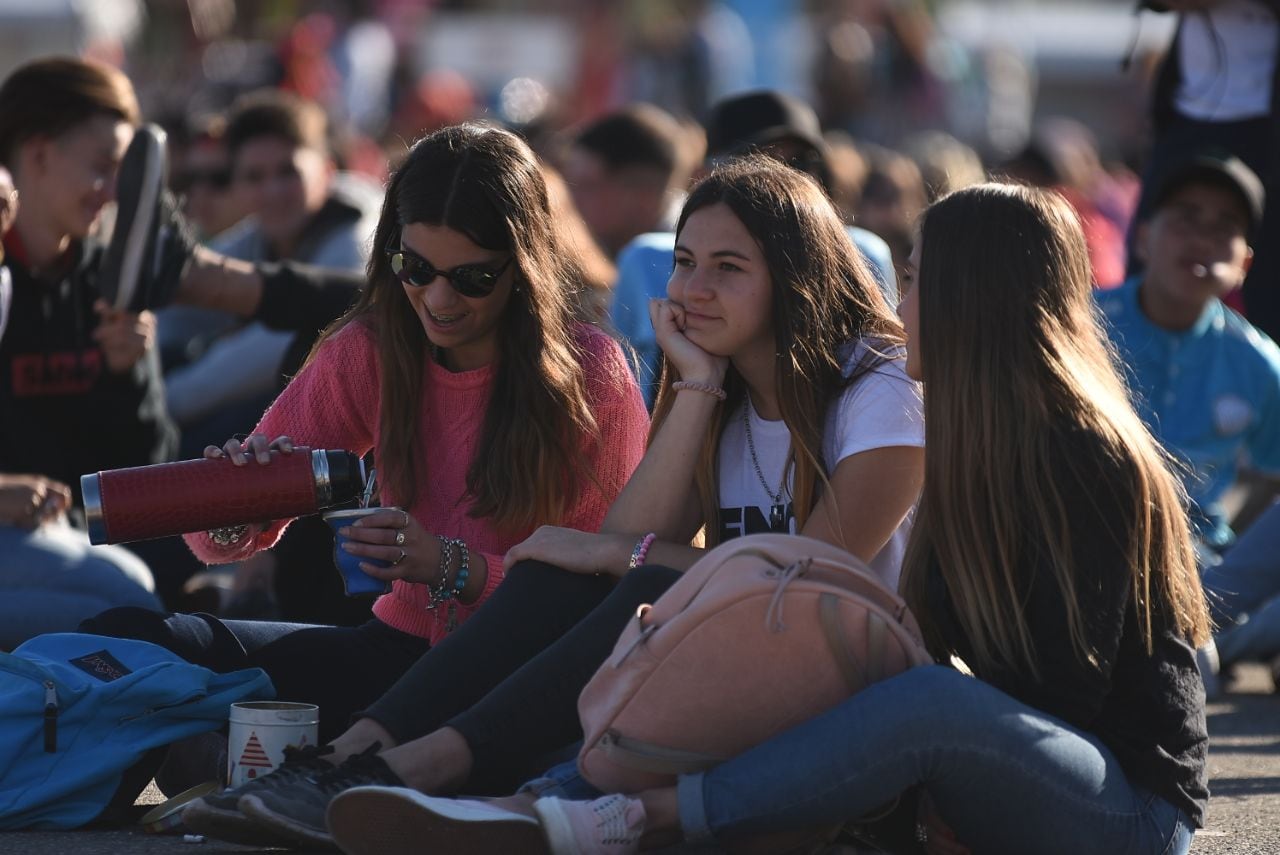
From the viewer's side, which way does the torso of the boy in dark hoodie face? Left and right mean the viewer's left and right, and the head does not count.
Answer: facing the viewer and to the right of the viewer

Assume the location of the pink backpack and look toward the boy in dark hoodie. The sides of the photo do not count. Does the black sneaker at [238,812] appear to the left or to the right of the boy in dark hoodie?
left

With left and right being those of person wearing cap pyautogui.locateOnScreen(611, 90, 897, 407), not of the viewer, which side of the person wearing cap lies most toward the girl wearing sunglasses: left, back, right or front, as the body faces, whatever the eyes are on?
front

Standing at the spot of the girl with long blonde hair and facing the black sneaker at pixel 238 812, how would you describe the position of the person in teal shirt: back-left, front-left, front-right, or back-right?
back-right

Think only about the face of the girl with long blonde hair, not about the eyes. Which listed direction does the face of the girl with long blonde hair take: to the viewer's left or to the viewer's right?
to the viewer's left

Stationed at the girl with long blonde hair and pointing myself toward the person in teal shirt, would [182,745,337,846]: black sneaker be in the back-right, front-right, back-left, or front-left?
back-left

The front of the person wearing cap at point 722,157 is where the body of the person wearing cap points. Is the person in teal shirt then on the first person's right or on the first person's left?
on the first person's left

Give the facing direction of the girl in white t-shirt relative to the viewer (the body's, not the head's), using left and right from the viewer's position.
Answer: facing the viewer and to the left of the viewer

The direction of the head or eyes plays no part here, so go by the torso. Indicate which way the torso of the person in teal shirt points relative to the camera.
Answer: toward the camera

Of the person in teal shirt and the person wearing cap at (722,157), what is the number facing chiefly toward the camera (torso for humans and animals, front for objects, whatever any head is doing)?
2

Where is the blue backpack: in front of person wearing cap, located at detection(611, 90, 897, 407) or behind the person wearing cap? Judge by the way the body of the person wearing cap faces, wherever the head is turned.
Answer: in front
